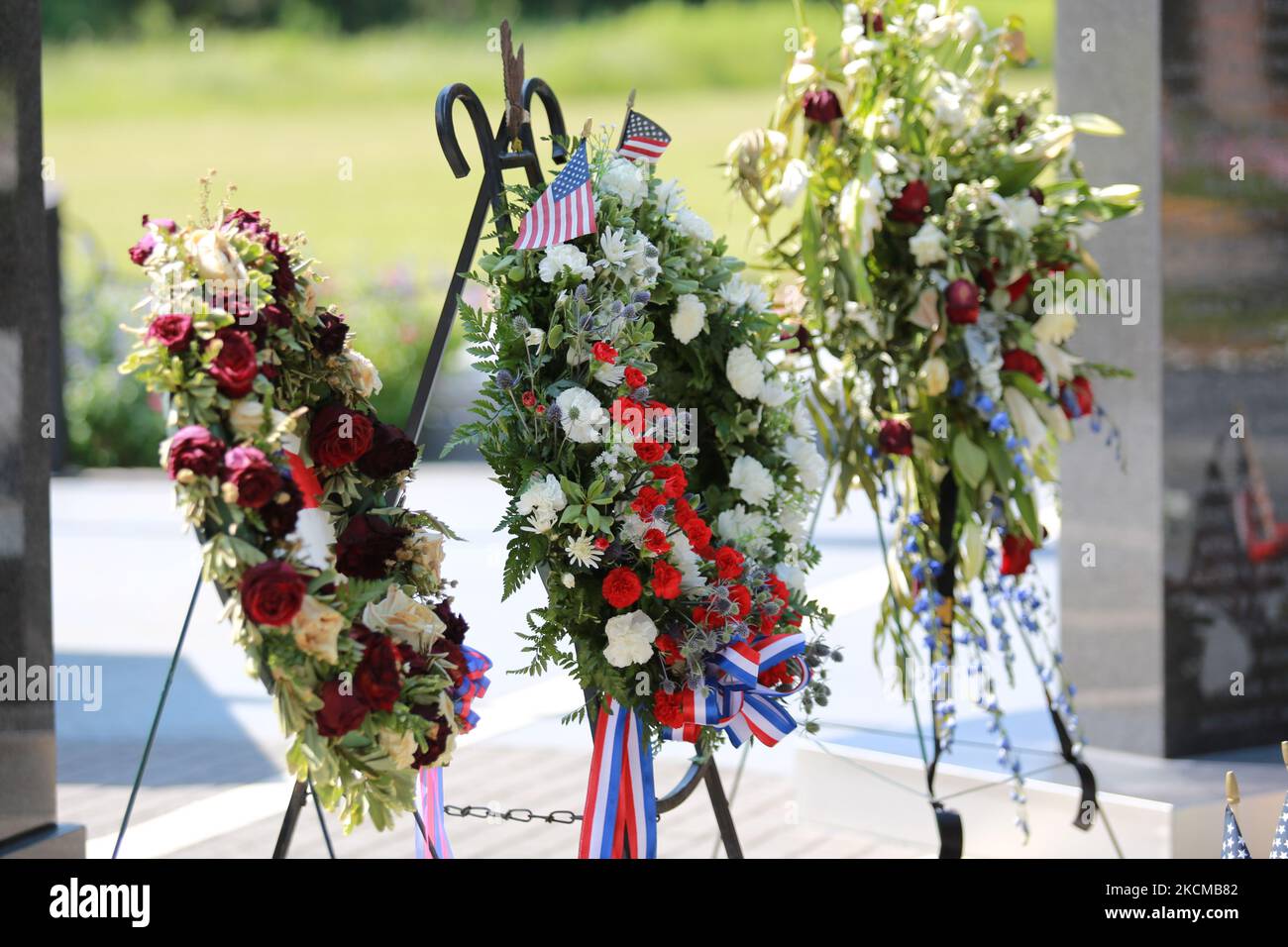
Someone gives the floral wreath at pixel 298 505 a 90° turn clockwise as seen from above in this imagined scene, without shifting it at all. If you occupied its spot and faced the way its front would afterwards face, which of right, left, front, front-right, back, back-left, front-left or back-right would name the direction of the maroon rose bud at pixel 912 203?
back

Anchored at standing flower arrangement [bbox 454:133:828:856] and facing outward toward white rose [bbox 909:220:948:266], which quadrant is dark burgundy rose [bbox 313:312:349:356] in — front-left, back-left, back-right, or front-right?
back-left

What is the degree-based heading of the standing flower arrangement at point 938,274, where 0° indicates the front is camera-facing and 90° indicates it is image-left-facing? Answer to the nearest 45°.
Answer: approximately 0°

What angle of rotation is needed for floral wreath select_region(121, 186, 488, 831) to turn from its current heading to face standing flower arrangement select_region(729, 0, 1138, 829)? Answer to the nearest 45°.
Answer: approximately 90° to its left

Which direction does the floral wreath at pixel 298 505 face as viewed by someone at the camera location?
facing the viewer and to the right of the viewer

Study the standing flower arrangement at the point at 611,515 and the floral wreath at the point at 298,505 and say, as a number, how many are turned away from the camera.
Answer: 0

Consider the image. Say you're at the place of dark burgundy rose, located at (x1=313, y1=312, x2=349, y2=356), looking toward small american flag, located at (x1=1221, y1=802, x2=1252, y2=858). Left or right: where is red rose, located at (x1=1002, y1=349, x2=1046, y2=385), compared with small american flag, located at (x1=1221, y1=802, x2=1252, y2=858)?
left

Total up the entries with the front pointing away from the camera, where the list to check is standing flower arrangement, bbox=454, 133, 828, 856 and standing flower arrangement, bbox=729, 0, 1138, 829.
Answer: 0

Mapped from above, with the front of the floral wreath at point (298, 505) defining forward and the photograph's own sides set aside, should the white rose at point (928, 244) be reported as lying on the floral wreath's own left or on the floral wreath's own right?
on the floral wreath's own left

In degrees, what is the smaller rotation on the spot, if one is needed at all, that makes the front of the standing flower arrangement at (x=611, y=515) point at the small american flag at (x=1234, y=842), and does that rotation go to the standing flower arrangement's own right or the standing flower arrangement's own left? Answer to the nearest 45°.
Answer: approximately 45° to the standing flower arrangement's own left

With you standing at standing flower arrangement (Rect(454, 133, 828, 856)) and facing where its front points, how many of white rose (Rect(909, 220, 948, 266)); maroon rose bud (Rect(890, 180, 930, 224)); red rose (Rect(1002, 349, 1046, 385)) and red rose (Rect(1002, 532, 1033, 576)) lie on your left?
4
